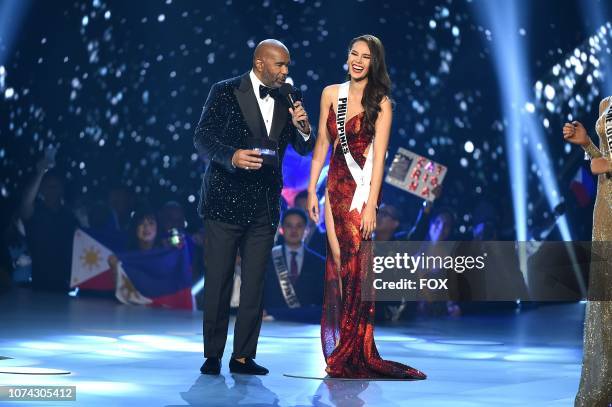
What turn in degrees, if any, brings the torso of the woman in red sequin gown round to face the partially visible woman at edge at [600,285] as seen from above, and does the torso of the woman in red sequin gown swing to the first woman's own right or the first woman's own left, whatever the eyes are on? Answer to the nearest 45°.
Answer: approximately 90° to the first woman's own left

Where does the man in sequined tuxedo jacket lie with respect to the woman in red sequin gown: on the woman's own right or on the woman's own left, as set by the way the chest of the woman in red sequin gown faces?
on the woman's own right

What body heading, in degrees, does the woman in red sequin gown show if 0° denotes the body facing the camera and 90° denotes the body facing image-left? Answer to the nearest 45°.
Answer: approximately 45°

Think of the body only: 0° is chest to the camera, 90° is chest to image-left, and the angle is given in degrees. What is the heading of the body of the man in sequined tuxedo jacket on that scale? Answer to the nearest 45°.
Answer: approximately 315°

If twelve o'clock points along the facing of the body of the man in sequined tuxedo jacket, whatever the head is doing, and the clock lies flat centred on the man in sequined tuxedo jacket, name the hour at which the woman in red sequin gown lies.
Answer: The woman in red sequin gown is roughly at 11 o'clock from the man in sequined tuxedo jacket.

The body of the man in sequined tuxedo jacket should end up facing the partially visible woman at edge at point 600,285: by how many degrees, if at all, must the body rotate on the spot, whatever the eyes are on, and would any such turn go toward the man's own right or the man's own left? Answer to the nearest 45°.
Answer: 0° — they already face them
